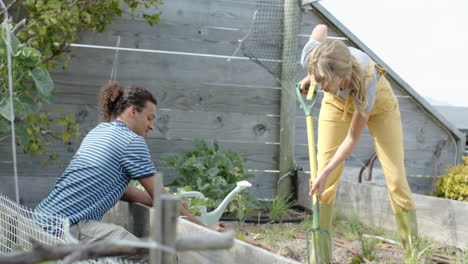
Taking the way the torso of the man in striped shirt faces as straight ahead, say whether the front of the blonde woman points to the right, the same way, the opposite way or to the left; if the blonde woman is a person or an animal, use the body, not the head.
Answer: the opposite way

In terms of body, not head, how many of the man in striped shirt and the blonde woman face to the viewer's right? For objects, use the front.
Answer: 1

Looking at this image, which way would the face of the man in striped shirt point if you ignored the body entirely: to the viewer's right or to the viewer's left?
to the viewer's right

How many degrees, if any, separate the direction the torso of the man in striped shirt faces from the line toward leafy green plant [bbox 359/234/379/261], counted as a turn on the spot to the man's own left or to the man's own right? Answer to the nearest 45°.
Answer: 0° — they already face it

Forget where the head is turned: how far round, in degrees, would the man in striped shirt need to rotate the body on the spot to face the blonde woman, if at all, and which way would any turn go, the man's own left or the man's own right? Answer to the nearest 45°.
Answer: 0° — they already face them

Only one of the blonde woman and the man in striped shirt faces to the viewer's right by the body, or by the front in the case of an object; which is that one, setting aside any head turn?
the man in striped shirt

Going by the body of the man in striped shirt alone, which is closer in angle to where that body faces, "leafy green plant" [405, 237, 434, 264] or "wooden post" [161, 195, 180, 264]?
the leafy green plant

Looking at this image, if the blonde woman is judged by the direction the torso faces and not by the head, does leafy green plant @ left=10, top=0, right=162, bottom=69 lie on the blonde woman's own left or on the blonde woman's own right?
on the blonde woman's own right

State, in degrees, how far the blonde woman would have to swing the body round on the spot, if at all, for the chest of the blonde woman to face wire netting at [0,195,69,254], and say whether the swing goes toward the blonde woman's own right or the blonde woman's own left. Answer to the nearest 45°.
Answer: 0° — they already face it

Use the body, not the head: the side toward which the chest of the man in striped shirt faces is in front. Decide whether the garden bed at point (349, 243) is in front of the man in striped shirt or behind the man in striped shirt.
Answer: in front

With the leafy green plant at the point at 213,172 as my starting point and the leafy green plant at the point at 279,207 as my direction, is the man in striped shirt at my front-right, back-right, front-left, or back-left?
back-right

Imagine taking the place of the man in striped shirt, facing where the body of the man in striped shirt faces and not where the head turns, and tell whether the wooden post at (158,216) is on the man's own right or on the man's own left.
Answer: on the man's own right

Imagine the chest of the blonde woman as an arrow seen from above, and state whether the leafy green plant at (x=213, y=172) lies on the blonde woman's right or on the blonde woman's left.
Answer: on the blonde woman's right

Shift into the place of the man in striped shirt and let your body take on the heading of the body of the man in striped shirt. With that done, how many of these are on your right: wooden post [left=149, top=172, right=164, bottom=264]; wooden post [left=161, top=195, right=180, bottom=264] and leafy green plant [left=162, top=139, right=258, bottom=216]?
2

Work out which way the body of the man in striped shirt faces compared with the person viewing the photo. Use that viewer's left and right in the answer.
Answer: facing to the right of the viewer

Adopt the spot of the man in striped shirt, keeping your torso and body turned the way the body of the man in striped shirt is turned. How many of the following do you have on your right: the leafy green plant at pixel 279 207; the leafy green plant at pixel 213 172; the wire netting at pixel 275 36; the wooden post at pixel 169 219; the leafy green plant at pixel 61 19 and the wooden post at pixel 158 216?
2

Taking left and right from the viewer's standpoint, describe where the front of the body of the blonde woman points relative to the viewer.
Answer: facing the viewer and to the left of the viewer

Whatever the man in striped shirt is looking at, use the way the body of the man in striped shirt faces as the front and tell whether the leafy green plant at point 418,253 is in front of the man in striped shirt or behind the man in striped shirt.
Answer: in front

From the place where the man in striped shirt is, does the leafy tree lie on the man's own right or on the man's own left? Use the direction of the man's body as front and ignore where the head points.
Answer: on the man's own left
